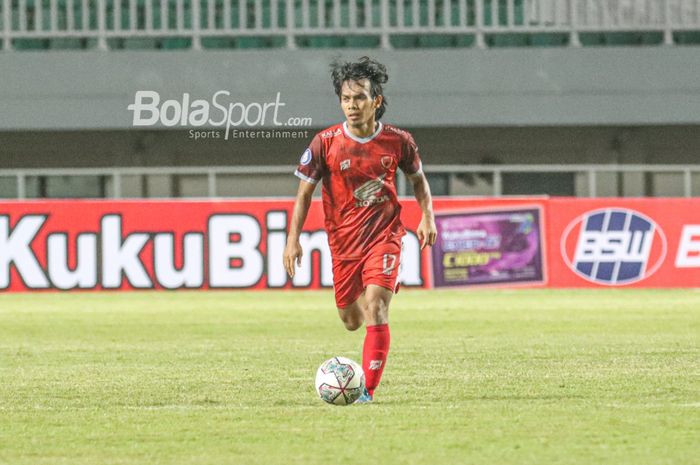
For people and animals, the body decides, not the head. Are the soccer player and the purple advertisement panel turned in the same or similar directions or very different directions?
same or similar directions

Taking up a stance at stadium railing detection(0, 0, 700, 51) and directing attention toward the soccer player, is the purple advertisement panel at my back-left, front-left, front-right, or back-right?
front-left

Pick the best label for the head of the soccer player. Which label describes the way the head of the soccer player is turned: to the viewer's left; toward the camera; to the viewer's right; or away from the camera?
toward the camera

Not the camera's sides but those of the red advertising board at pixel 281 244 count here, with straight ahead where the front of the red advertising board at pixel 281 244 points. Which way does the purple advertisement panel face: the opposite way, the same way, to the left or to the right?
the same way

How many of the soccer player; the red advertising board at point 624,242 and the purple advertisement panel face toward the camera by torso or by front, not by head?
3

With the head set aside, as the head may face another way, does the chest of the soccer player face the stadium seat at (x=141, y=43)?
no

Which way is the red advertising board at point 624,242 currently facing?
toward the camera

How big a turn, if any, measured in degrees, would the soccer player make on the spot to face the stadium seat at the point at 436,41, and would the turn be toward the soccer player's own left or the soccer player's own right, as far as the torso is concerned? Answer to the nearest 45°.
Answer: approximately 180°

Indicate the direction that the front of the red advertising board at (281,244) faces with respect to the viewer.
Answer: facing the viewer

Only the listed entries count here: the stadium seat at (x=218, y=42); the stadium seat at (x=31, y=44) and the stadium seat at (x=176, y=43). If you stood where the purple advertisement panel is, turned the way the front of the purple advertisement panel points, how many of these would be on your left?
0
